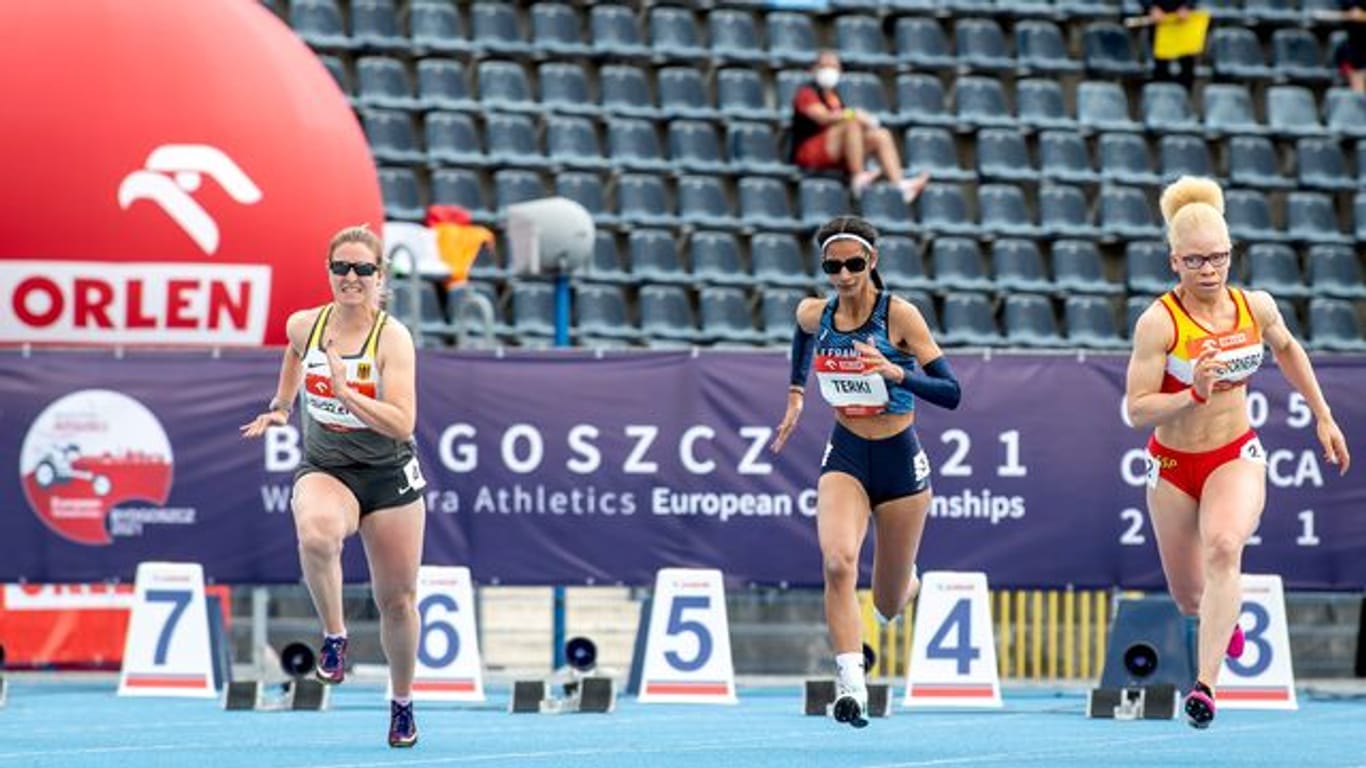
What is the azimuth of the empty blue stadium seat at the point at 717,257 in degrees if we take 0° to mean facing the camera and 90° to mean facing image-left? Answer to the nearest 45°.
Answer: approximately 315°

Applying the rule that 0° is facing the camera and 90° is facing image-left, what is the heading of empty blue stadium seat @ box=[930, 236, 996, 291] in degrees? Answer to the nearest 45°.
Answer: approximately 315°

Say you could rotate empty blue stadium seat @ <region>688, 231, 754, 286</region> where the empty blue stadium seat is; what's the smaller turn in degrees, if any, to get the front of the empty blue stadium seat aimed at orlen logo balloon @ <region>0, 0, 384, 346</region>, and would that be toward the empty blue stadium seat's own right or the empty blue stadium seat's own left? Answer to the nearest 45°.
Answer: approximately 90° to the empty blue stadium seat's own right

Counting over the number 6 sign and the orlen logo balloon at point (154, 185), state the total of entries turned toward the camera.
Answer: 2
